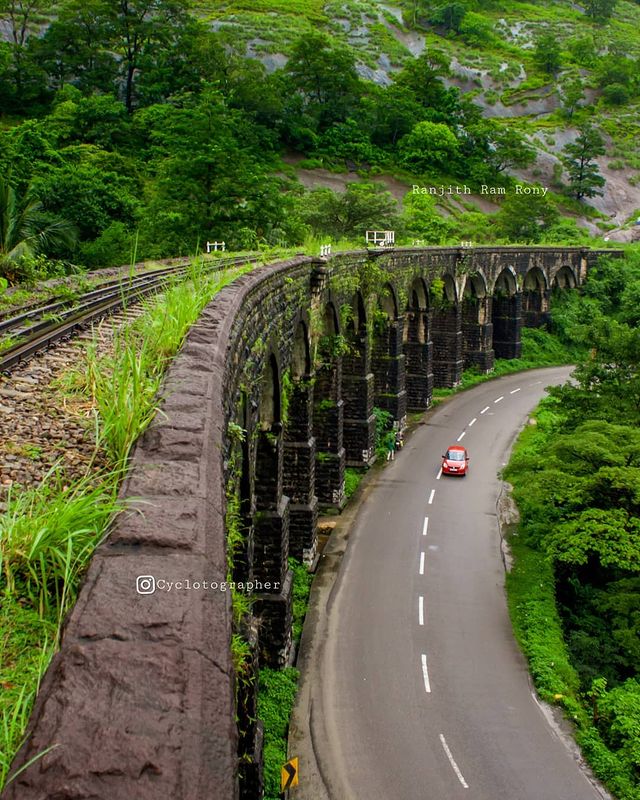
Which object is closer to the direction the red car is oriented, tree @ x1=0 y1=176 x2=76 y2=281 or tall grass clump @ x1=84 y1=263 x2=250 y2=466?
the tall grass clump

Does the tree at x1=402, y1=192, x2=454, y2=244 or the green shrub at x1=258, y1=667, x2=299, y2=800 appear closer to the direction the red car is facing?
the green shrub

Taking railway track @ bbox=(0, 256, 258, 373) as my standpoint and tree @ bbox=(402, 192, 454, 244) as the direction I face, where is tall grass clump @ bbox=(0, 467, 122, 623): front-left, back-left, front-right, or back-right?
back-right

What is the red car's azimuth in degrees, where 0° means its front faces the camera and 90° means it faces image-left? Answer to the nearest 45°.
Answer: approximately 0°
